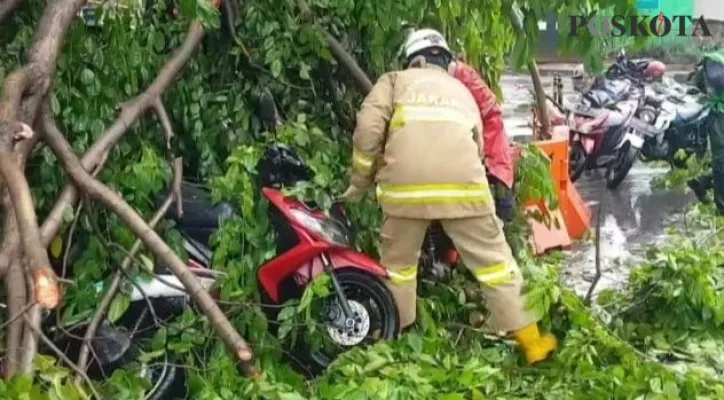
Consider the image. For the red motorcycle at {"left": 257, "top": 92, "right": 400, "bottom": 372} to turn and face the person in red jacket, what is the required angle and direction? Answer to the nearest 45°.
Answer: approximately 90° to its left

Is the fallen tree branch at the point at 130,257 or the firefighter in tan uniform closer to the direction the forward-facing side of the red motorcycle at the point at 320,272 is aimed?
the firefighter in tan uniform

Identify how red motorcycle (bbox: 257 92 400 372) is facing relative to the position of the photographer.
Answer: facing the viewer and to the right of the viewer

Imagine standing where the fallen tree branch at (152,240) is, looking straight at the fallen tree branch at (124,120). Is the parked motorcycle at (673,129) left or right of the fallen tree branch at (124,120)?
right

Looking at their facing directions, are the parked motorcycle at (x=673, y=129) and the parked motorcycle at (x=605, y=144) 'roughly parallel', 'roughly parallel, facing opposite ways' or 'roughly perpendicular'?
roughly parallel

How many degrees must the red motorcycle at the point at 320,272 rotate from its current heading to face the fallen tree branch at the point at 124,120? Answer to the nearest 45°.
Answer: approximately 180°

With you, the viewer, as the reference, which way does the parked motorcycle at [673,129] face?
facing the viewer and to the left of the viewer

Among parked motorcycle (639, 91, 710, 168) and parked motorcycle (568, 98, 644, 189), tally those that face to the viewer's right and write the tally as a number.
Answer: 0

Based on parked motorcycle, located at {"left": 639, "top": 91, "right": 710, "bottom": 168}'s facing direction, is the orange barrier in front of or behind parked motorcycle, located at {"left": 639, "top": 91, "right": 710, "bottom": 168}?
in front
